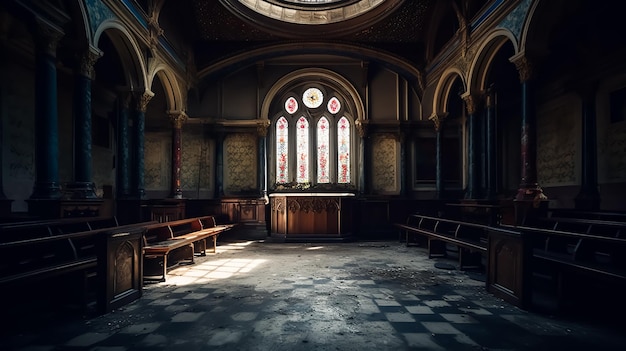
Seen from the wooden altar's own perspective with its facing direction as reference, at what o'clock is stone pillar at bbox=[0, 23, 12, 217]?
The stone pillar is roughly at 2 o'clock from the wooden altar.

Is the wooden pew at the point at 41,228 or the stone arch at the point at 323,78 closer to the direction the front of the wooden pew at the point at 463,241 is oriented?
the wooden pew

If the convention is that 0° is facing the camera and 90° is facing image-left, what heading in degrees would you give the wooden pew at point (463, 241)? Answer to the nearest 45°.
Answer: approximately 45°

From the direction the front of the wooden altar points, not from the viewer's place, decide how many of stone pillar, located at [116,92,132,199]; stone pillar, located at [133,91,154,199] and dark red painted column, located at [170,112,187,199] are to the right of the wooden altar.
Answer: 3

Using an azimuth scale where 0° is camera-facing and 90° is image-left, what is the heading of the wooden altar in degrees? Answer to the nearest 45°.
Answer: approximately 0°

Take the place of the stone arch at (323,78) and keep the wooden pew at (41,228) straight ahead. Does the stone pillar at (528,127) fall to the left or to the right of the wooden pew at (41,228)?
left

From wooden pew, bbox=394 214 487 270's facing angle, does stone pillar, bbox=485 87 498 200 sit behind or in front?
behind

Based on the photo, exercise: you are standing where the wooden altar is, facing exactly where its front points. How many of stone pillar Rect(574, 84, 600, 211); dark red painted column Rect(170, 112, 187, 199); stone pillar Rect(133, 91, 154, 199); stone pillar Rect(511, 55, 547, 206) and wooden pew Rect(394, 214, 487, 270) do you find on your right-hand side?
2

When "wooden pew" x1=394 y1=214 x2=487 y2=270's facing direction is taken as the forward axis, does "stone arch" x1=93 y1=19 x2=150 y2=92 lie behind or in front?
in front

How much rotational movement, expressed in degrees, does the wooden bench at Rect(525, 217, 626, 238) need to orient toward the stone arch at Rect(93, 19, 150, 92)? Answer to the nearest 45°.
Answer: approximately 45° to its right
